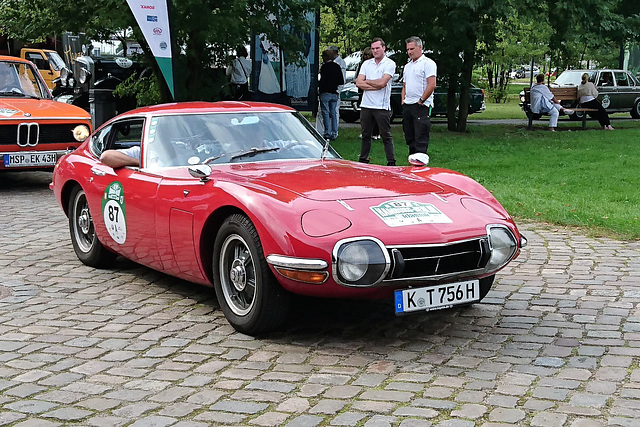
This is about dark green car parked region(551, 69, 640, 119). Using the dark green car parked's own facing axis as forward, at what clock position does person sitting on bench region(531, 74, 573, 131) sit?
The person sitting on bench is roughly at 11 o'clock from the dark green car parked.

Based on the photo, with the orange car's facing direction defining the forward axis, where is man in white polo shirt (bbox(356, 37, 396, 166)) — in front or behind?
in front

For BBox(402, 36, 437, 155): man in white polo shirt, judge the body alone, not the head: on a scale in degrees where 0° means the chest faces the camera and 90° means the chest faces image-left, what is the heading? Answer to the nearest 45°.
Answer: approximately 45°

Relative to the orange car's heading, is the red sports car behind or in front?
in front

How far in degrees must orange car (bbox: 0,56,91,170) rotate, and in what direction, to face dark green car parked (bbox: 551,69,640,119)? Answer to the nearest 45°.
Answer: approximately 90° to its left

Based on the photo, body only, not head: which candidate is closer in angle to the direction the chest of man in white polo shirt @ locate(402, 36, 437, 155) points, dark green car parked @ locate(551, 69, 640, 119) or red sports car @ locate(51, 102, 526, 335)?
the red sports car

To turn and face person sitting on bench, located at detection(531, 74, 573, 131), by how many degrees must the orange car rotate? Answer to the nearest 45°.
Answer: approximately 90° to its left

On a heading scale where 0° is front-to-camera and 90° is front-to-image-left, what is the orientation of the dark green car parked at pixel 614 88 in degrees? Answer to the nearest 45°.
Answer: approximately 45°

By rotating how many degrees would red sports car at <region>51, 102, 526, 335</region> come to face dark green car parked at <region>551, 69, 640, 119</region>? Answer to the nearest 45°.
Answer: approximately 90° to its left

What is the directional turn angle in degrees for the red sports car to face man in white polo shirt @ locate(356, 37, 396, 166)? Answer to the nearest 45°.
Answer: approximately 135° to its left

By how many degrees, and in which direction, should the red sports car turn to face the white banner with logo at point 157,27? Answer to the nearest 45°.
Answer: approximately 135° to its left

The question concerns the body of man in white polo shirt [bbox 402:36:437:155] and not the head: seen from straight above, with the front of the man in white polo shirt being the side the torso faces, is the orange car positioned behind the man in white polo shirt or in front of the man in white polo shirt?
in front
